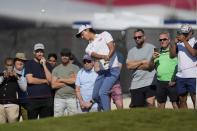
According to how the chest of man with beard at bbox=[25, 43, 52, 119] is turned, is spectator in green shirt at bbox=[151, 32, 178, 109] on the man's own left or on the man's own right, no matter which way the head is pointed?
on the man's own left

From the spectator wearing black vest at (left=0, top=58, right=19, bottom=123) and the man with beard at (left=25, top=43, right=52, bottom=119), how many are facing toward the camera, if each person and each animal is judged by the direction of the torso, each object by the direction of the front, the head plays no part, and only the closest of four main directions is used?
2

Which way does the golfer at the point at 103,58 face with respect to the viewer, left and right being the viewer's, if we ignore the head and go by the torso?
facing the viewer and to the left of the viewer

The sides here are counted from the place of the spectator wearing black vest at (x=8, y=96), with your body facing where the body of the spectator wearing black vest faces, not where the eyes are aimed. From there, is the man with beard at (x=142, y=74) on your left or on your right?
on your left

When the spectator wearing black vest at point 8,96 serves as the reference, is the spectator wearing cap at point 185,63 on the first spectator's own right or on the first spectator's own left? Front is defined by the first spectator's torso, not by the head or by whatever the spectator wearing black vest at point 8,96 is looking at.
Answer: on the first spectator's own left

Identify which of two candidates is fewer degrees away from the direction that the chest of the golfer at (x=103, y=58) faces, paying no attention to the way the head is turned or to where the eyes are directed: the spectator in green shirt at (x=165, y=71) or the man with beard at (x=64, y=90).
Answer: the man with beard

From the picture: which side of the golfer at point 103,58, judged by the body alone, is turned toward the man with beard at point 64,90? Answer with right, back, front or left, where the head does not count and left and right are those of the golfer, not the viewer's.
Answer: right

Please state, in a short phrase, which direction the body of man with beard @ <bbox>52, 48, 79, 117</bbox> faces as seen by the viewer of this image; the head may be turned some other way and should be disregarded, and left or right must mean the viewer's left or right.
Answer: facing the viewer

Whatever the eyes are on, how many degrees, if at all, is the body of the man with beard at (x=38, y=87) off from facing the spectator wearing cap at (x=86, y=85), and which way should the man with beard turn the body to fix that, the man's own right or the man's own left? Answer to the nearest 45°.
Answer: approximately 90° to the man's own left

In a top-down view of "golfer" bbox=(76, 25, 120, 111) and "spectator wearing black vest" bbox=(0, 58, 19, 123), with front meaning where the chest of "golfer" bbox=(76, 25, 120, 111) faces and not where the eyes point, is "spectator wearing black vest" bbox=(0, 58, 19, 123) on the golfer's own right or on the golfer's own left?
on the golfer's own right

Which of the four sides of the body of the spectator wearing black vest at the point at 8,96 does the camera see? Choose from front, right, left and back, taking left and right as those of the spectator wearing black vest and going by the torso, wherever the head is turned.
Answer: front

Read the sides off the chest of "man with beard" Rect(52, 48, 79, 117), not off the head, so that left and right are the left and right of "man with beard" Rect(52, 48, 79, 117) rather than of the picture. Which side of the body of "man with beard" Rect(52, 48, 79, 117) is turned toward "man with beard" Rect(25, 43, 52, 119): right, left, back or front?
right

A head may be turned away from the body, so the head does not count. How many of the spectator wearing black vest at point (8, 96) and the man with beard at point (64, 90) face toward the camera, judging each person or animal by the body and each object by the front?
2

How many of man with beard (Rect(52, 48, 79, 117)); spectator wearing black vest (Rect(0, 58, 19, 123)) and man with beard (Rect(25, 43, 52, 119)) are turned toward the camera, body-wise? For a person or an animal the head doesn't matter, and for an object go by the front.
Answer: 3
